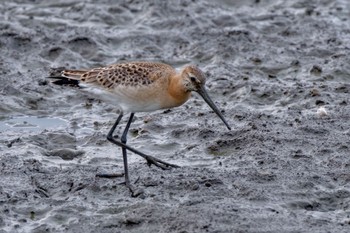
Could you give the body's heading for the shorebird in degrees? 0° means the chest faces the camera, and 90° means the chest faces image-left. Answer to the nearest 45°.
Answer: approximately 270°
